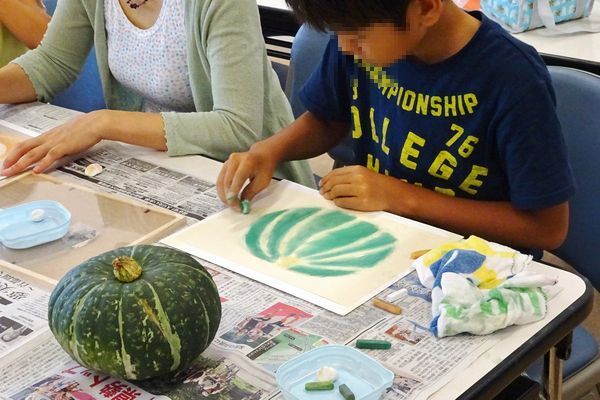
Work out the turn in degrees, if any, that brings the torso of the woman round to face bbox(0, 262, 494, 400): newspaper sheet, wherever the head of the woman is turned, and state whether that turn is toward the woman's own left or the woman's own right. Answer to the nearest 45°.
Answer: approximately 45° to the woman's own left

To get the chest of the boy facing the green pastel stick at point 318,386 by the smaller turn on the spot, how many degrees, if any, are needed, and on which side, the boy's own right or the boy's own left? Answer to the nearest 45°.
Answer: approximately 45° to the boy's own left

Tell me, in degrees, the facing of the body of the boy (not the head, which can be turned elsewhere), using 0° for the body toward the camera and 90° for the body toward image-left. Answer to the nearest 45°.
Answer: approximately 45°

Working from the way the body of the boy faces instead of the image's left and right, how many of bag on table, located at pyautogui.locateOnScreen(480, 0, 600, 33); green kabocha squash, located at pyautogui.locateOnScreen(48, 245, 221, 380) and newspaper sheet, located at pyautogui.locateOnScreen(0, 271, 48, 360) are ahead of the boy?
2

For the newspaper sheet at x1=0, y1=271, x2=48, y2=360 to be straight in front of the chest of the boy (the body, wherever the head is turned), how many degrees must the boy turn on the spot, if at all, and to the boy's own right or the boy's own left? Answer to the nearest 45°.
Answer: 0° — they already face it

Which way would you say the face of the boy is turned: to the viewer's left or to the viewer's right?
to the viewer's left

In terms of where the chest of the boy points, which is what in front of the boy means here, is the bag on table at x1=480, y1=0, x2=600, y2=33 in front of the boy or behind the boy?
behind
